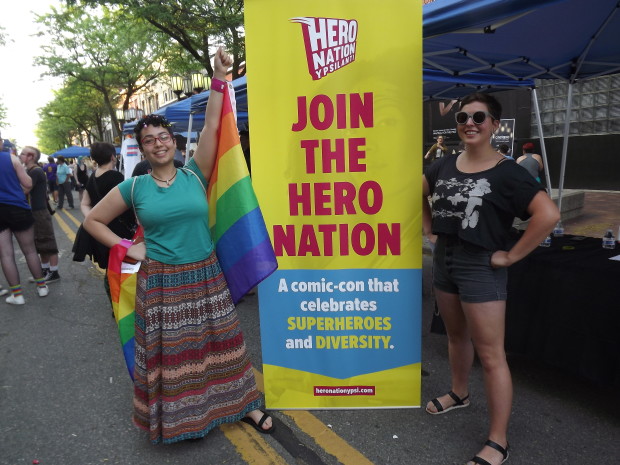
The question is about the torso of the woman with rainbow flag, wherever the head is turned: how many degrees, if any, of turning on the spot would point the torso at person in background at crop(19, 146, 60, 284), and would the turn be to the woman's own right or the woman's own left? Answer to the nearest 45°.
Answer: approximately 180°

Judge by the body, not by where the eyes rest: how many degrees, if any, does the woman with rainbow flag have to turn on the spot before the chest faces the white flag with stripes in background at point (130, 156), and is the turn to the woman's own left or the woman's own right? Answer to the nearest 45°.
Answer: approximately 180°

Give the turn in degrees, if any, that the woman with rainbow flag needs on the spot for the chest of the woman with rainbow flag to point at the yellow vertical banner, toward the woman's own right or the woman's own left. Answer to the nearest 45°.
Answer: approximately 90° to the woman's own left

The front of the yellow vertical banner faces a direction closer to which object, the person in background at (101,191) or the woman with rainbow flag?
the woman with rainbow flag

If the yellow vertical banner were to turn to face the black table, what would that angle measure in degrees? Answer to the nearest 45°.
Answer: approximately 90° to its left

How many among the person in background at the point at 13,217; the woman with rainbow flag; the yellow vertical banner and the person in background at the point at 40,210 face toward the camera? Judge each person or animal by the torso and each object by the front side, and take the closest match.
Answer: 2

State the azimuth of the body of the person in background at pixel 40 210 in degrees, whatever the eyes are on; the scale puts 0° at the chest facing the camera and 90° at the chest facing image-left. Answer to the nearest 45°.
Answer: approximately 90°
